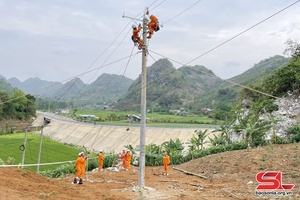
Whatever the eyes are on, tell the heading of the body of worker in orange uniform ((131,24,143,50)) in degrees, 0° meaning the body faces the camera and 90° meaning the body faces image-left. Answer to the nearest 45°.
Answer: approximately 270°

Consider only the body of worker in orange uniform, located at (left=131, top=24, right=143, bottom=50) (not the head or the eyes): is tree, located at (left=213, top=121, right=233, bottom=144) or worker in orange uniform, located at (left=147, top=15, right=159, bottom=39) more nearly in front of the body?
the worker in orange uniform

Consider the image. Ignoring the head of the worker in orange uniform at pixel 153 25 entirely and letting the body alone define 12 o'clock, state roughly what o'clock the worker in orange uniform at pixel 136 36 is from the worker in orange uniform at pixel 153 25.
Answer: the worker in orange uniform at pixel 136 36 is roughly at 12 o'clock from the worker in orange uniform at pixel 153 25.

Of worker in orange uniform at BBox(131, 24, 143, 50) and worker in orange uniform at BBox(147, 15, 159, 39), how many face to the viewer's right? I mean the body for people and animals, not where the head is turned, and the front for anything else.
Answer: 1

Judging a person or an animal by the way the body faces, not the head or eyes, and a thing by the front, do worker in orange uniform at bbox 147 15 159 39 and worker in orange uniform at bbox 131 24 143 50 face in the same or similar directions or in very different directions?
very different directions

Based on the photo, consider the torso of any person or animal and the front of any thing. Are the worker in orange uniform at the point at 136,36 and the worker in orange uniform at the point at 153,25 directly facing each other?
yes

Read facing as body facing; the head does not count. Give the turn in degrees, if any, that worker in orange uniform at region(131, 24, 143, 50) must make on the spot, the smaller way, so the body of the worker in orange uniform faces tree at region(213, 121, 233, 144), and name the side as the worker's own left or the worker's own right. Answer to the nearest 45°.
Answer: approximately 45° to the worker's own left

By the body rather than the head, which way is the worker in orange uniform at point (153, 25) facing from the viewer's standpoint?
to the viewer's left

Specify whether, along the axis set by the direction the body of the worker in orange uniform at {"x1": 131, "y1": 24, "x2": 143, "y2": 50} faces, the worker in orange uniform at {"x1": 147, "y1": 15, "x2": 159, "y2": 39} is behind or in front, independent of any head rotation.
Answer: in front

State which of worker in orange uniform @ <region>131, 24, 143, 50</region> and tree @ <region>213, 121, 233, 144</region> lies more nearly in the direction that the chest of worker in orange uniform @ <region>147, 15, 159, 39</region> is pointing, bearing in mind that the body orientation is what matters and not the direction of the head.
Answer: the worker in orange uniform
